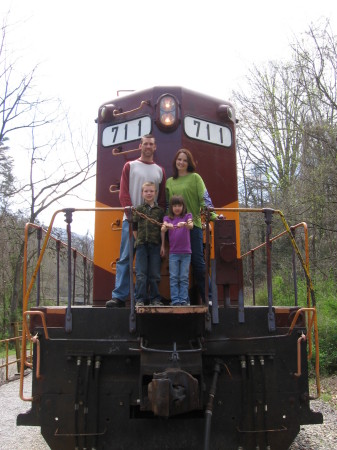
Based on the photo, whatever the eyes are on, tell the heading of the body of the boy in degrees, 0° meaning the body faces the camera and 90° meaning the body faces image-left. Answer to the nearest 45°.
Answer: approximately 0°

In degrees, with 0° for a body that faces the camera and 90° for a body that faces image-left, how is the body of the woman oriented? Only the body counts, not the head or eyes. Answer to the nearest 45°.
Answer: approximately 0°
